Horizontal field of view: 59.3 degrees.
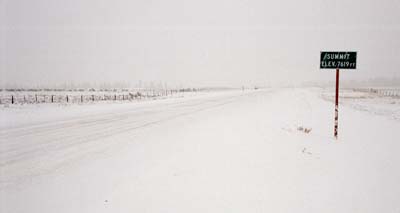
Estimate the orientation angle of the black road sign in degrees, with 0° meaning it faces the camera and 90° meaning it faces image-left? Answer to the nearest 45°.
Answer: approximately 0°
